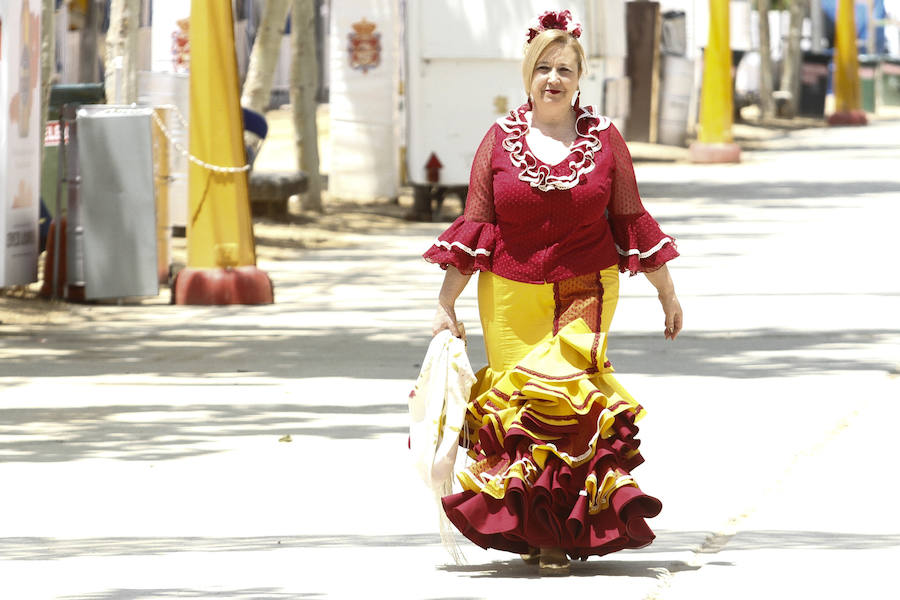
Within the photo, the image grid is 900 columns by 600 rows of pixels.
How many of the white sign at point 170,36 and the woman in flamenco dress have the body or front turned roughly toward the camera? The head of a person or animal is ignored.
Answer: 2

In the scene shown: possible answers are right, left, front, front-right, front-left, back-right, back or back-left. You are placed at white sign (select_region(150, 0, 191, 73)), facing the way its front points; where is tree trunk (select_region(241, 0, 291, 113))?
back-left

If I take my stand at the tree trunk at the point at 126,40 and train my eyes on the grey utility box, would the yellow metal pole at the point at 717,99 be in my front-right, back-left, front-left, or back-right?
back-left

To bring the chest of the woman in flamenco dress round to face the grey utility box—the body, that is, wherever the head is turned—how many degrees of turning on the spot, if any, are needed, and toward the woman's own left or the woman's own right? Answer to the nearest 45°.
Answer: approximately 180°

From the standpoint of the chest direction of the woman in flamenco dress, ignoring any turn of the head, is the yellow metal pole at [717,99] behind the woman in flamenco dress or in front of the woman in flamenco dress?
behind

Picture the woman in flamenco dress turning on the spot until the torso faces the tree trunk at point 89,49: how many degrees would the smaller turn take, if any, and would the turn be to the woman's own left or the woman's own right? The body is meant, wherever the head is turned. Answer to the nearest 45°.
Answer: approximately 180°

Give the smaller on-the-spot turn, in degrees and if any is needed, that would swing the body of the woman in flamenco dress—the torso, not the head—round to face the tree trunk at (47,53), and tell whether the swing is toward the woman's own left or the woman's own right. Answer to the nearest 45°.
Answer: approximately 180°

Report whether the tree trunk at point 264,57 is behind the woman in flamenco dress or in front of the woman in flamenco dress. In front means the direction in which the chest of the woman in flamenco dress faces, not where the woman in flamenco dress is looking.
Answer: behind

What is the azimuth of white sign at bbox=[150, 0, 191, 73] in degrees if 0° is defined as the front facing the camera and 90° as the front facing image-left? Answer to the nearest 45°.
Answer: approximately 0°
